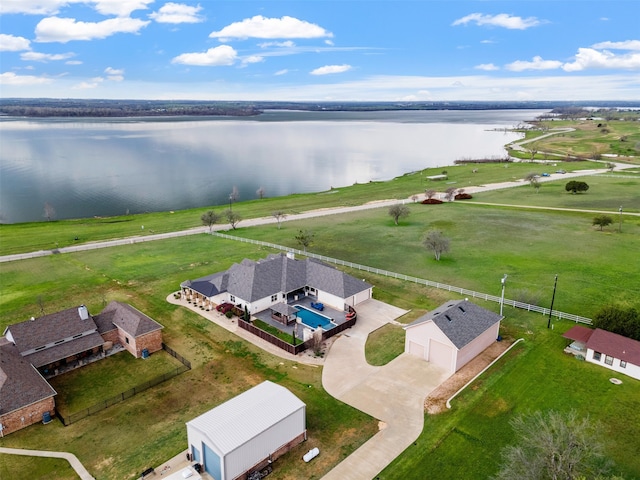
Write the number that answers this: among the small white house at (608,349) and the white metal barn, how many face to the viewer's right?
0

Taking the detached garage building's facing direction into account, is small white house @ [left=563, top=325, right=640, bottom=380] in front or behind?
behind

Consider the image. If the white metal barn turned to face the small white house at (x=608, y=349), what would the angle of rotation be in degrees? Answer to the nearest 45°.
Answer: approximately 135° to its left

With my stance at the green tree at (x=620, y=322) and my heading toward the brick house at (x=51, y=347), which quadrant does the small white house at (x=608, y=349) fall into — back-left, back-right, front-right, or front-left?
front-left

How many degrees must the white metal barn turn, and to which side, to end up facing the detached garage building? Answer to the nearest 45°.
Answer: approximately 180°

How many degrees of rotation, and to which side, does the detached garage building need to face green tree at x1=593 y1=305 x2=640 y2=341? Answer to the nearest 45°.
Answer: approximately 135° to its left

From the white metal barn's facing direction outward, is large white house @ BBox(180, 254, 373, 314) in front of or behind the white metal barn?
behind

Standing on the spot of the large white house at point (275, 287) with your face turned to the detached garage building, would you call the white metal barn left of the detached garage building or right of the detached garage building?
right

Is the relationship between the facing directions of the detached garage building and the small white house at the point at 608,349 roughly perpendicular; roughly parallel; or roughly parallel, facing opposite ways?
roughly parallel

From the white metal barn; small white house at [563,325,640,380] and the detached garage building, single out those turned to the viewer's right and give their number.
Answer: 0

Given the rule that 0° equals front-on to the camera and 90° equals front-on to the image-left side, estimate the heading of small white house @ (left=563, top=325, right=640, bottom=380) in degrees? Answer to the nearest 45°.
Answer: approximately 45°

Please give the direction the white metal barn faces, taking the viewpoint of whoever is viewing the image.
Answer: facing the viewer and to the left of the viewer

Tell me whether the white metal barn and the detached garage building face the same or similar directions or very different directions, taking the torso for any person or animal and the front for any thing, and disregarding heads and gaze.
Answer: same or similar directions
